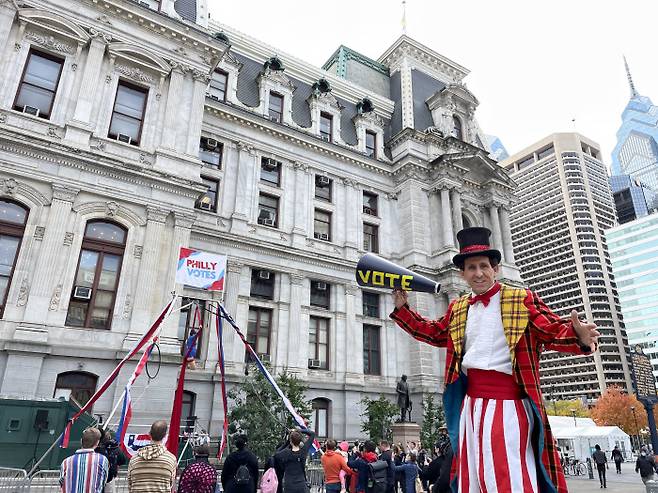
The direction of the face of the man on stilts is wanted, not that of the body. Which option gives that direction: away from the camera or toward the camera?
toward the camera

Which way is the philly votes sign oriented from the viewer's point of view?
toward the camera

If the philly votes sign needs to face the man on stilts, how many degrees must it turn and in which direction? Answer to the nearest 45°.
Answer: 0° — it already faces them

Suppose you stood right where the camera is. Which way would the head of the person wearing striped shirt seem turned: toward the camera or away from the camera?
away from the camera

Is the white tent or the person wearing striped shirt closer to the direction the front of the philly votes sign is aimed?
the person wearing striped shirt

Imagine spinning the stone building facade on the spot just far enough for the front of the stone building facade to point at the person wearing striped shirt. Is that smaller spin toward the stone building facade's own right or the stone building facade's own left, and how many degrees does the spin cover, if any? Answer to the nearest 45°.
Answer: approximately 45° to the stone building facade's own right

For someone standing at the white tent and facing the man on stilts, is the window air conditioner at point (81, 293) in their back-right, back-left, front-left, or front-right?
front-right

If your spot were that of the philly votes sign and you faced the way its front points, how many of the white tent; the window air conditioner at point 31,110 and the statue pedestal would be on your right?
1

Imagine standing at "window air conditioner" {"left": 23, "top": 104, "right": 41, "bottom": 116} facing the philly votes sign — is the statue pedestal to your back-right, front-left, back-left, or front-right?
front-left

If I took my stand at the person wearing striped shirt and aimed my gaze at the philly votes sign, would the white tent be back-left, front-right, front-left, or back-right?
front-right

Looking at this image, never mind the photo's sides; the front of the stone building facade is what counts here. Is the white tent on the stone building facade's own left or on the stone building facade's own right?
on the stone building facade's own left

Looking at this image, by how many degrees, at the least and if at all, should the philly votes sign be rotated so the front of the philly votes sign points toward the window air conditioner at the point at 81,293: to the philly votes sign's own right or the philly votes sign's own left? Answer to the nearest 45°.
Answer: approximately 135° to the philly votes sign's own right

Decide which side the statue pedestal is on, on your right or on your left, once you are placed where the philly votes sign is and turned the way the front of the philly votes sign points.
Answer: on your left

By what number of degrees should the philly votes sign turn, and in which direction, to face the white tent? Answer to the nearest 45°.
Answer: approximately 135° to its left
